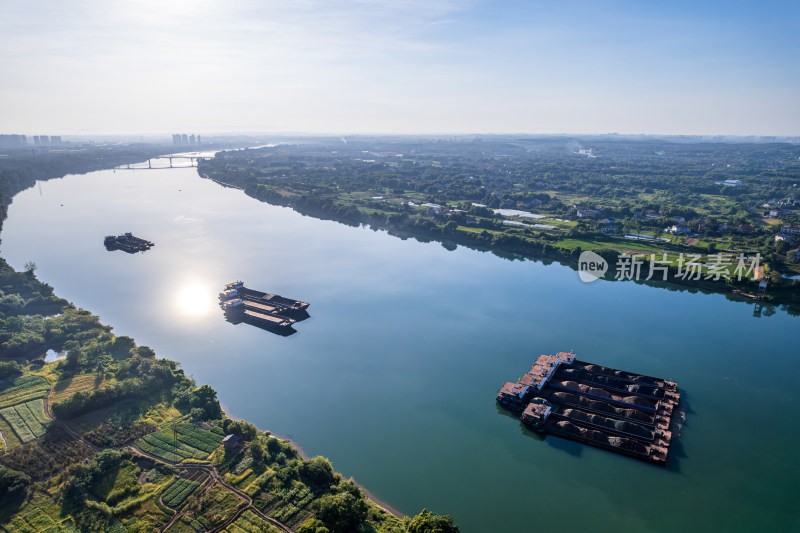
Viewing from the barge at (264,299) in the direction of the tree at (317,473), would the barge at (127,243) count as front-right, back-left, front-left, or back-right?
back-right

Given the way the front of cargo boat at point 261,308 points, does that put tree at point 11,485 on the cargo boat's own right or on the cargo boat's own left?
on the cargo boat's own right

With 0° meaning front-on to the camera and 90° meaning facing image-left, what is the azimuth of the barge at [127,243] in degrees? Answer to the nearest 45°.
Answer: approximately 315°

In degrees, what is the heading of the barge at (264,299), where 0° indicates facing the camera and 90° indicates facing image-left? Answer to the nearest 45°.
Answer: approximately 315°

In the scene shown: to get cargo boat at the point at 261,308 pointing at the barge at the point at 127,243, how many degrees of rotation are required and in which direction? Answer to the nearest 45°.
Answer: approximately 180°

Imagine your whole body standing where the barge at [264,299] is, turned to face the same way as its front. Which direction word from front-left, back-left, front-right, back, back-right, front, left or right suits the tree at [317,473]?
front-right

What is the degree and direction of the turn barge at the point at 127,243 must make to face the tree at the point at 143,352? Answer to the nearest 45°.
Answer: approximately 45° to its right
